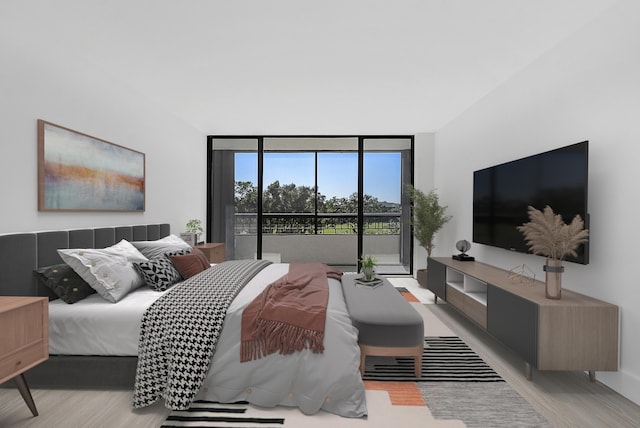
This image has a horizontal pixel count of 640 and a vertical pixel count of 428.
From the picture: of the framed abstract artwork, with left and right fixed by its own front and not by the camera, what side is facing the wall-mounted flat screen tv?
front

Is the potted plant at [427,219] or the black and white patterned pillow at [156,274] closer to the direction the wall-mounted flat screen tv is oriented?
the black and white patterned pillow

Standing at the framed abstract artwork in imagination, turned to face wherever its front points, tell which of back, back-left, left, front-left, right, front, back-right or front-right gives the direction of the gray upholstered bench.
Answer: front

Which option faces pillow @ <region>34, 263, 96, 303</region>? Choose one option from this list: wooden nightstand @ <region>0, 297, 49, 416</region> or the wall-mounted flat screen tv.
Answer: the wall-mounted flat screen tv

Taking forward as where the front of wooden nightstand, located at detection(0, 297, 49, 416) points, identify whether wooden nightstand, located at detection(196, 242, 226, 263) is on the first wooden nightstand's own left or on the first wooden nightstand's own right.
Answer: on the first wooden nightstand's own left

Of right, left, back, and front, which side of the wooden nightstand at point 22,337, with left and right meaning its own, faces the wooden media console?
front

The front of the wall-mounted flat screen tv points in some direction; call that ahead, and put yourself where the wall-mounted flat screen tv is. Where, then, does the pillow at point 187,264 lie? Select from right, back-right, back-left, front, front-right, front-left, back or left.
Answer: front

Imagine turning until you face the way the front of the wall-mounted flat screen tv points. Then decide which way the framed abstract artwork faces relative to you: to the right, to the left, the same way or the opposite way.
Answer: the opposite way

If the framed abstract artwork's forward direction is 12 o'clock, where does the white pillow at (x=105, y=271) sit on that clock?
The white pillow is roughly at 1 o'clock from the framed abstract artwork.

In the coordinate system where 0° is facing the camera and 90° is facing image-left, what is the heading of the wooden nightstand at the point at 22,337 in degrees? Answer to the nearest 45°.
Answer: approximately 315°

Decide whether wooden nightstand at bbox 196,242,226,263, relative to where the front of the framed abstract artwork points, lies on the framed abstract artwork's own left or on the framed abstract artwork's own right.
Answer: on the framed abstract artwork's own left

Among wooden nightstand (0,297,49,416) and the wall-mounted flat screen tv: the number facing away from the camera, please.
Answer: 0

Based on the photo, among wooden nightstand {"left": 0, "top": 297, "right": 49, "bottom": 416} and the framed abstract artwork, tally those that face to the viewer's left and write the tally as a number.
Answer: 0

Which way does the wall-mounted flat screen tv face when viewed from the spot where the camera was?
facing the viewer and to the left of the viewer

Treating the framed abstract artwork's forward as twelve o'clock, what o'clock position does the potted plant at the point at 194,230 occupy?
The potted plant is roughly at 9 o'clock from the framed abstract artwork.

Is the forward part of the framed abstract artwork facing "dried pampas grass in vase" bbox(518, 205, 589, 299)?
yes

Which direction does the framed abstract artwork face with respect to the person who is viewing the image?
facing the viewer and to the right of the viewer

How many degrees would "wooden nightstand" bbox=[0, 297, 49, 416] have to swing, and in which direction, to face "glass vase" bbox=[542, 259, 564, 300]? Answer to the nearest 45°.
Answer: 0° — it already faces it
